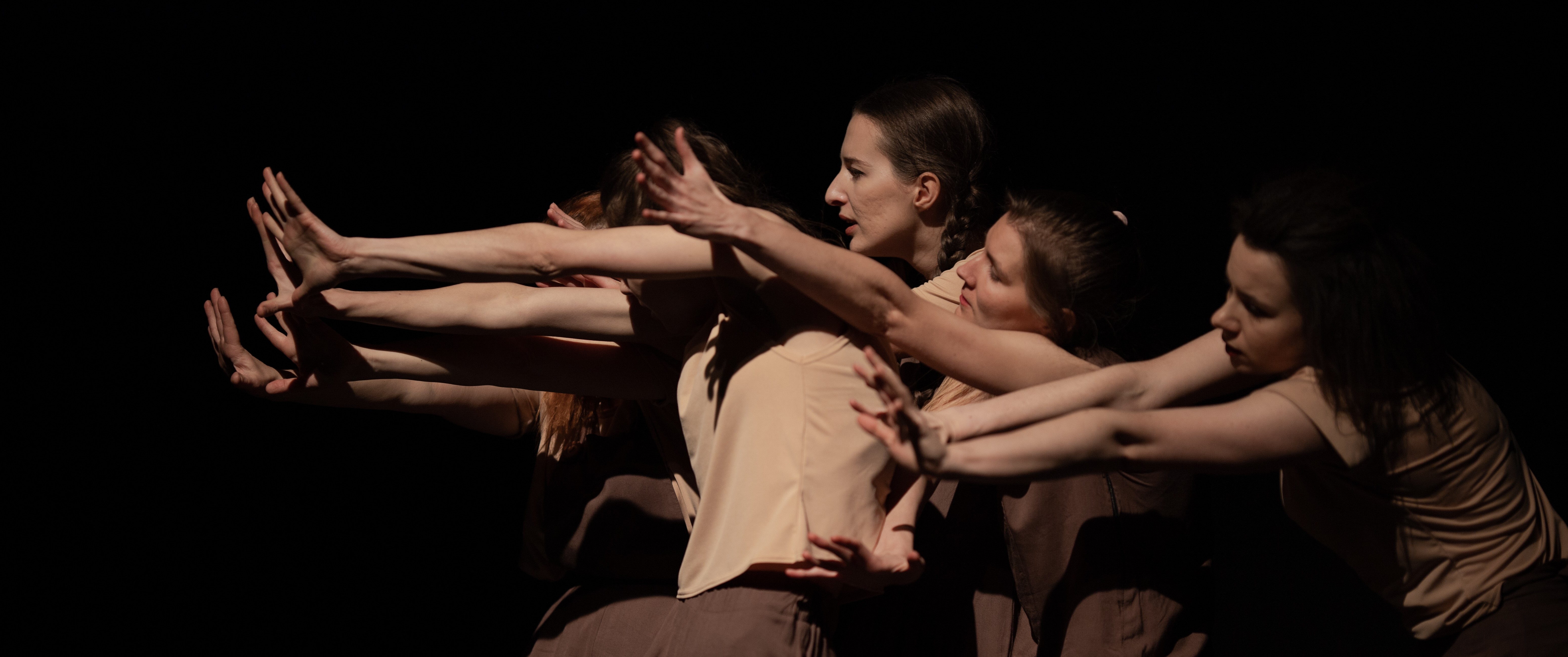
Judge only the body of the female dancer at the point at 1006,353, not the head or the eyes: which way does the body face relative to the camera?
to the viewer's left

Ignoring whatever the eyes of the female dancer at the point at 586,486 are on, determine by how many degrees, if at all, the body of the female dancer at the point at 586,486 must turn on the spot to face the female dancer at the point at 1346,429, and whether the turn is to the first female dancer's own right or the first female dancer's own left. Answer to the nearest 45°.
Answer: approximately 135° to the first female dancer's own left

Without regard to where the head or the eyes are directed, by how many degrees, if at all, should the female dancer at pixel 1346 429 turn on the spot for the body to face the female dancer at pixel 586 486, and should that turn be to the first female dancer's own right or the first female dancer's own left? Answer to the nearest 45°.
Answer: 0° — they already face them

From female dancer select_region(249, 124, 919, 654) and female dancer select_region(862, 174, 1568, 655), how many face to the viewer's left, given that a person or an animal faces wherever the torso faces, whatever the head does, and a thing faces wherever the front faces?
2

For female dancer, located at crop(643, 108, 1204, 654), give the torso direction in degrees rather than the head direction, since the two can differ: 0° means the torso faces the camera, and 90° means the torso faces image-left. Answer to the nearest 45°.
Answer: approximately 90°

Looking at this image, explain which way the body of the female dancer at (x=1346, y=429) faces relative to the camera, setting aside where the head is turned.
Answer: to the viewer's left

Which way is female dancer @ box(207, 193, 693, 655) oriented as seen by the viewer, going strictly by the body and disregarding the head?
to the viewer's left

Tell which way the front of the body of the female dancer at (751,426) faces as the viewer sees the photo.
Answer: to the viewer's left

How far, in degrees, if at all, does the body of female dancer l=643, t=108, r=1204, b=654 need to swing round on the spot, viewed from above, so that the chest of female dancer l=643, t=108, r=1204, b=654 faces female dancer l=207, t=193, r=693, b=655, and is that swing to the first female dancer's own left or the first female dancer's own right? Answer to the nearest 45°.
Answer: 0° — they already face them

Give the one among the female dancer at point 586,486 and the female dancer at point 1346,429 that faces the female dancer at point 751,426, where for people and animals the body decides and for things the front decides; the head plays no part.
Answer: the female dancer at point 1346,429
